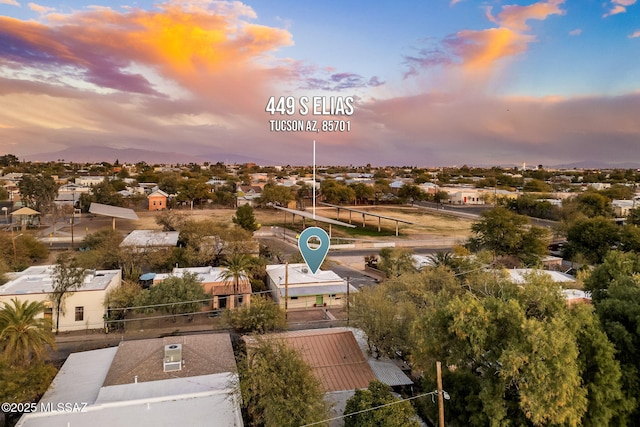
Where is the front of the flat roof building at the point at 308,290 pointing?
toward the camera

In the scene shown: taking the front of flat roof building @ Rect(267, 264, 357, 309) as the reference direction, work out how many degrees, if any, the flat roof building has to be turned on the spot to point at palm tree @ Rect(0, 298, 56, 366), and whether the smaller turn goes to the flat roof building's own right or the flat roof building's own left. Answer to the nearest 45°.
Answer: approximately 45° to the flat roof building's own right

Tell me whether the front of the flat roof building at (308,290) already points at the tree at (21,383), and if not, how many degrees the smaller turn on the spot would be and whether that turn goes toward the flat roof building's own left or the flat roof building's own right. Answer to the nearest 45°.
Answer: approximately 45° to the flat roof building's own right

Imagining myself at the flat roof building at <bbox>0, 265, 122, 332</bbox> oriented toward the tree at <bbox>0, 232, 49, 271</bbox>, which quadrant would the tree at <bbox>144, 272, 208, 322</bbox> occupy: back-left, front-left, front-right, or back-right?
back-right

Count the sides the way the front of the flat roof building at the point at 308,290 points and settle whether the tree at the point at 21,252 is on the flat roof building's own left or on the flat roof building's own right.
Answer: on the flat roof building's own right

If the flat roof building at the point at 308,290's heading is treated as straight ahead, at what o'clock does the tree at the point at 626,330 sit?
The tree is roughly at 11 o'clock from the flat roof building.

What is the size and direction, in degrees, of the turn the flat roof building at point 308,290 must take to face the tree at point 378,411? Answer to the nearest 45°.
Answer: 0° — it already faces it

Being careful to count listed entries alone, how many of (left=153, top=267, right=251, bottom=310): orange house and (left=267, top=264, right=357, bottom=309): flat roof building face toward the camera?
2

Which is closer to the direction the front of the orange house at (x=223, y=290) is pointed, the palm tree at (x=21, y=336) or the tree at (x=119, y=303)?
the palm tree

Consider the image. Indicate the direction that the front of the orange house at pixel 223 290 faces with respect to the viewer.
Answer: facing the viewer

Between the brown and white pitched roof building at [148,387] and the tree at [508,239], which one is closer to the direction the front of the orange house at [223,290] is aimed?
the brown and white pitched roof building
